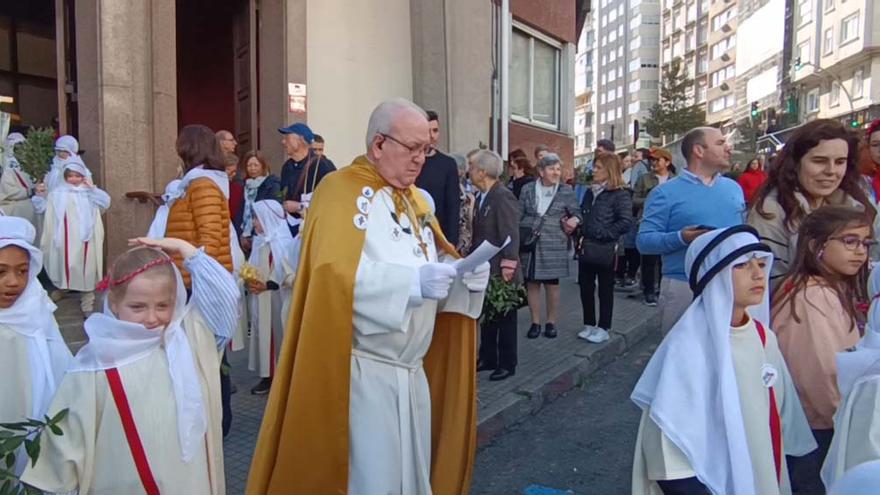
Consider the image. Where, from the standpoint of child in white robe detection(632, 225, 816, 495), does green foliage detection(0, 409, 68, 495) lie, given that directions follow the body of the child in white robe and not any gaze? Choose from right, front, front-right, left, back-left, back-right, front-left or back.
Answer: right

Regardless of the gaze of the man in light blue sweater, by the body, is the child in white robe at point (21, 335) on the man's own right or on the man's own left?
on the man's own right

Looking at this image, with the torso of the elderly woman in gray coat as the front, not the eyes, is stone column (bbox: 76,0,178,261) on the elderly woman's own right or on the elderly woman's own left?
on the elderly woman's own right
